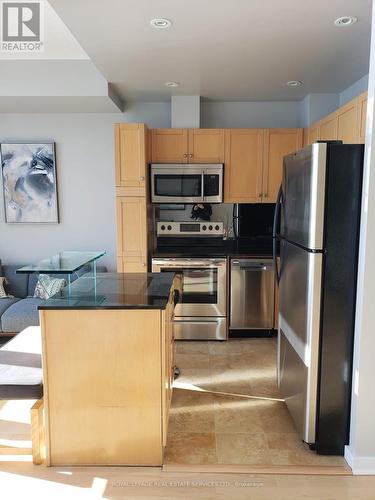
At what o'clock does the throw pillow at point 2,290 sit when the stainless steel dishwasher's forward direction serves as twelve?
The throw pillow is roughly at 3 o'clock from the stainless steel dishwasher.

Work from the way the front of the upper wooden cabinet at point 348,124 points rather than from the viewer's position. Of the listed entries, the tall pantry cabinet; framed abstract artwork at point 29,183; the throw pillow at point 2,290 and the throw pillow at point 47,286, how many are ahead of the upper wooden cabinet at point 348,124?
4

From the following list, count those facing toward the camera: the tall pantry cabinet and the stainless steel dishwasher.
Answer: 2

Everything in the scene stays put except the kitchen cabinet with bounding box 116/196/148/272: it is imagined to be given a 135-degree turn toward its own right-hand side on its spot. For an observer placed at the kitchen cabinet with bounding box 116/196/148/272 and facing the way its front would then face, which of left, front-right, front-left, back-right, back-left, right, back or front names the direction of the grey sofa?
front-left

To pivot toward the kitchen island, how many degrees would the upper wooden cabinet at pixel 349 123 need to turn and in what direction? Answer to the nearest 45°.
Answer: approximately 45° to its left

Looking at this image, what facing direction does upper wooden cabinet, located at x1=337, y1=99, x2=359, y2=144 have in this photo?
to the viewer's left

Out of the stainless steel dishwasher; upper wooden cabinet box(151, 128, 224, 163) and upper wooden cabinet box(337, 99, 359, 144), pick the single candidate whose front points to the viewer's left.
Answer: upper wooden cabinet box(337, 99, 359, 144)

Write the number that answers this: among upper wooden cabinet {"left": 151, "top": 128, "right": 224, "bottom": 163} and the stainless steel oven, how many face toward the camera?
2

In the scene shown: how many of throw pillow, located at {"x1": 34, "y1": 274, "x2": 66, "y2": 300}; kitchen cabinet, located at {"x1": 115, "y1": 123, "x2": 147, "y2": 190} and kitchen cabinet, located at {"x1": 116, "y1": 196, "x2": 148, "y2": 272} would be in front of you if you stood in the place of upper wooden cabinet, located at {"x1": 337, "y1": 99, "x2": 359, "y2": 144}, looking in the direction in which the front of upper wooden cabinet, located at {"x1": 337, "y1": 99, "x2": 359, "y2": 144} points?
3

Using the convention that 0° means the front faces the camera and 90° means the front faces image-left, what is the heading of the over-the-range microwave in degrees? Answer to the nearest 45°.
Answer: approximately 0°

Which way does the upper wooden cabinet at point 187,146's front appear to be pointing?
toward the camera

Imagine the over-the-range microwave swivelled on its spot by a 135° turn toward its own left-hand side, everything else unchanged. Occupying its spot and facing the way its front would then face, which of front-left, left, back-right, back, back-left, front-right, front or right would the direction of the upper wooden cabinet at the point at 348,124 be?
right

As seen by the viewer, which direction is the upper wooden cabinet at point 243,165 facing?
toward the camera

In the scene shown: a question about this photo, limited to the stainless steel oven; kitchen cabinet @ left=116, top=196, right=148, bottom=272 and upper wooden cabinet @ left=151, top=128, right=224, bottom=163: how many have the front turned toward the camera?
3

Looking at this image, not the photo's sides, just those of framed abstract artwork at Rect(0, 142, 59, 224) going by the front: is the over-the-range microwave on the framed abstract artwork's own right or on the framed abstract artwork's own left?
on the framed abstract artwork's own left

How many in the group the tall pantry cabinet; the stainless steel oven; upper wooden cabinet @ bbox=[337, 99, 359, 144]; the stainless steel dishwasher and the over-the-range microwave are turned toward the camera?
4

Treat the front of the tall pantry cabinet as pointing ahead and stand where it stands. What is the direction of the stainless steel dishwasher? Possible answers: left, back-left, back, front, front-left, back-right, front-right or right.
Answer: left

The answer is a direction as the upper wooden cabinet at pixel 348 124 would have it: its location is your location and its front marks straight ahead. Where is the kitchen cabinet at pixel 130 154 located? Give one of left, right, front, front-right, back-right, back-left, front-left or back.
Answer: front

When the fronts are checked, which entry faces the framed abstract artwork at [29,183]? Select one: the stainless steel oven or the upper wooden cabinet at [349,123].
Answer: the upper wooden cabinet
